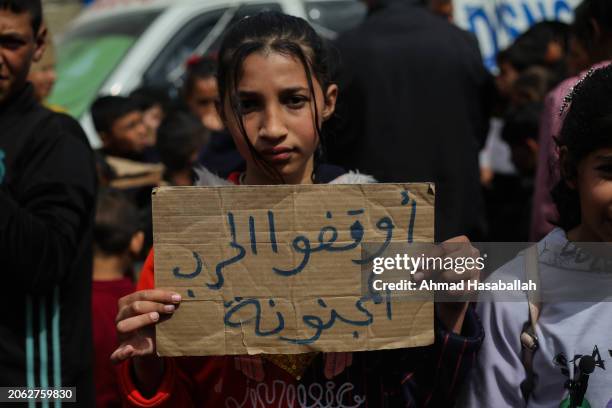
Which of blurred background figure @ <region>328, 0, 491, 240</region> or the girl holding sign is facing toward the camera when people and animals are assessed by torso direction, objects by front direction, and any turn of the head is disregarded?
the girl holding sign

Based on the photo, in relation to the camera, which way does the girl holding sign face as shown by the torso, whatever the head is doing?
toward the camera

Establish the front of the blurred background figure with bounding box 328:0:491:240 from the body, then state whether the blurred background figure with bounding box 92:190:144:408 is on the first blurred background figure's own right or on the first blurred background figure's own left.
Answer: on the first blurred background figure's own left

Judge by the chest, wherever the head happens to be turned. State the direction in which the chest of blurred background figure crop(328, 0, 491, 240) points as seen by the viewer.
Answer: away from the camera

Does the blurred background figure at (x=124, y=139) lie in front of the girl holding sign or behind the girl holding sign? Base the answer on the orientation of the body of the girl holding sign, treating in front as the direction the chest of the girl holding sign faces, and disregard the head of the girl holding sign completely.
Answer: behind

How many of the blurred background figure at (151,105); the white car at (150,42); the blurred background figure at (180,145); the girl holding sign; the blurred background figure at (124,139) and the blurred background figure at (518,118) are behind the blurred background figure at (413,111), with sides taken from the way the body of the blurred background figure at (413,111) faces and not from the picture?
1

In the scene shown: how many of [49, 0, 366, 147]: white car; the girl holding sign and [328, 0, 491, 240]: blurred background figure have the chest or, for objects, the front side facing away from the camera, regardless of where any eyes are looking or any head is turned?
1

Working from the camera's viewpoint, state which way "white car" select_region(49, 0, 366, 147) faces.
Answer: facing the viewer and to the left of the viewer

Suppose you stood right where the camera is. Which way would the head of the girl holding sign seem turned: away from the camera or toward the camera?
toward the camera

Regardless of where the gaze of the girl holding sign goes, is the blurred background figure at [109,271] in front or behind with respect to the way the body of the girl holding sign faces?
behind

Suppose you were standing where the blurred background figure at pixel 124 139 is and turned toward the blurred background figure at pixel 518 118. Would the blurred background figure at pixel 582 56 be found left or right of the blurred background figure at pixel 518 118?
right

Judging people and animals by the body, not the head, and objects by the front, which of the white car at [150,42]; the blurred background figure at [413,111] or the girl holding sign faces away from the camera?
the blurred background figure

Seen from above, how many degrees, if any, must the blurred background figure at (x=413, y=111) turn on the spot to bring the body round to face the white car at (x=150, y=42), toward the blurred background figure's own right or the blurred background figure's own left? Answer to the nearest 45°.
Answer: approximately 45° to the blurred background figure's own left

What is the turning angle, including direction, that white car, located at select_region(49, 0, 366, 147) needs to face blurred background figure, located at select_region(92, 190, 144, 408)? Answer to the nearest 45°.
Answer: approximately 45° to its left
